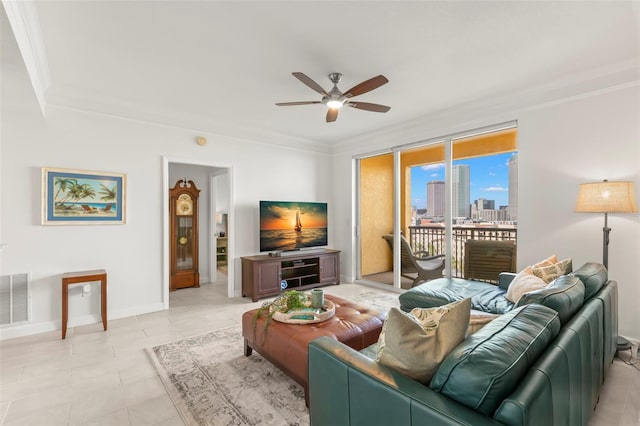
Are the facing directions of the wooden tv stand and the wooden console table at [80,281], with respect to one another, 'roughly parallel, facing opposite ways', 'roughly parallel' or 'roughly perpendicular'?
roughly parallel

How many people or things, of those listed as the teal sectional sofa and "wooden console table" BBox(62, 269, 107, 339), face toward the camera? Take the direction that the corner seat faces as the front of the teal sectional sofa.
1

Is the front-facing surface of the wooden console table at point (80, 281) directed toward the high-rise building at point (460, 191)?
no

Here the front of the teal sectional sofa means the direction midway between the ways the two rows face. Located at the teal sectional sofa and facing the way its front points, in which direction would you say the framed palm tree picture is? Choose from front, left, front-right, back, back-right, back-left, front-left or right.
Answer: front-left

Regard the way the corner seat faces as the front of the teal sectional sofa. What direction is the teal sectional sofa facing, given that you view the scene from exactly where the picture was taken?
facing away from the viewer and to the left of the viewer

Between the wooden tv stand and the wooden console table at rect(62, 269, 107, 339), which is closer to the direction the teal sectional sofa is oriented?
the wooden tv stand

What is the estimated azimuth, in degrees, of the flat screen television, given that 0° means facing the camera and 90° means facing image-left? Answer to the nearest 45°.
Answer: approximately 315°

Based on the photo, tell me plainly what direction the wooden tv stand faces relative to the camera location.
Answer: facing the viewer and to the right of the viewer

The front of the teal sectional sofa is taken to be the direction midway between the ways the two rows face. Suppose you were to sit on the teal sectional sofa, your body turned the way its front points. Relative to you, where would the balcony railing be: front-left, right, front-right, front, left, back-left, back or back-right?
front-right

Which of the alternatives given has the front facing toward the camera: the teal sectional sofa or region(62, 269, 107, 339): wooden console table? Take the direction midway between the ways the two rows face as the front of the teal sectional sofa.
the wooden console table

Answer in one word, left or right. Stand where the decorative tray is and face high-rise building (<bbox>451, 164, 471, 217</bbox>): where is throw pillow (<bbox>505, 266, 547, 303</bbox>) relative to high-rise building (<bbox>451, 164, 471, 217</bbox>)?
right

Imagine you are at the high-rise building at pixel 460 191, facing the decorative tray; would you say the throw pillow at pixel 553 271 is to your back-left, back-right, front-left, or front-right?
front-left

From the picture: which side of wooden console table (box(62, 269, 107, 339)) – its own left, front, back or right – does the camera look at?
front
